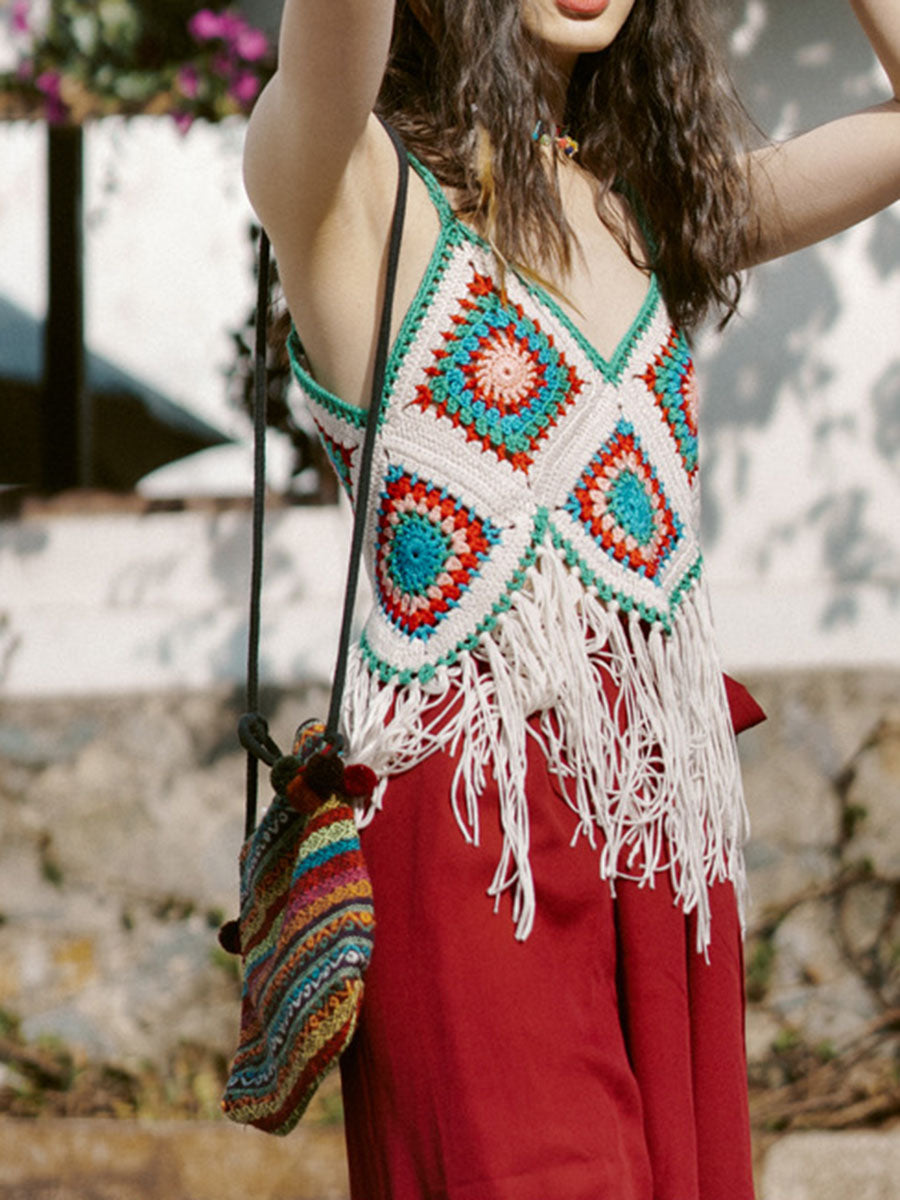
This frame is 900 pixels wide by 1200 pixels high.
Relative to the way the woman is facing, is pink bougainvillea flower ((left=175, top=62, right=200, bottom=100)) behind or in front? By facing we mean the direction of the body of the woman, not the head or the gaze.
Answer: behind

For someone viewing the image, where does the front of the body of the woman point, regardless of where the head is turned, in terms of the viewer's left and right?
facing the viewer and to the right of the viewer

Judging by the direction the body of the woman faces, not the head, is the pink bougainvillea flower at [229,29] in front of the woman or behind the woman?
behind

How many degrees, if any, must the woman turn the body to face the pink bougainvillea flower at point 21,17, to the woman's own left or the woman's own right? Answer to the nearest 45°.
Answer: approximately 180°

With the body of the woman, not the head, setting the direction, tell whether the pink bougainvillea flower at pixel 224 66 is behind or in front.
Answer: behind

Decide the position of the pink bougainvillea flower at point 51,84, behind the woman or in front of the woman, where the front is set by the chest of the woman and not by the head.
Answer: behind

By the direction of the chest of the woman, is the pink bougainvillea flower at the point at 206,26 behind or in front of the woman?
behind

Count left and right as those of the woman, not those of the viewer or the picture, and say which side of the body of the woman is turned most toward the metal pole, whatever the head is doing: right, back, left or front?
back
